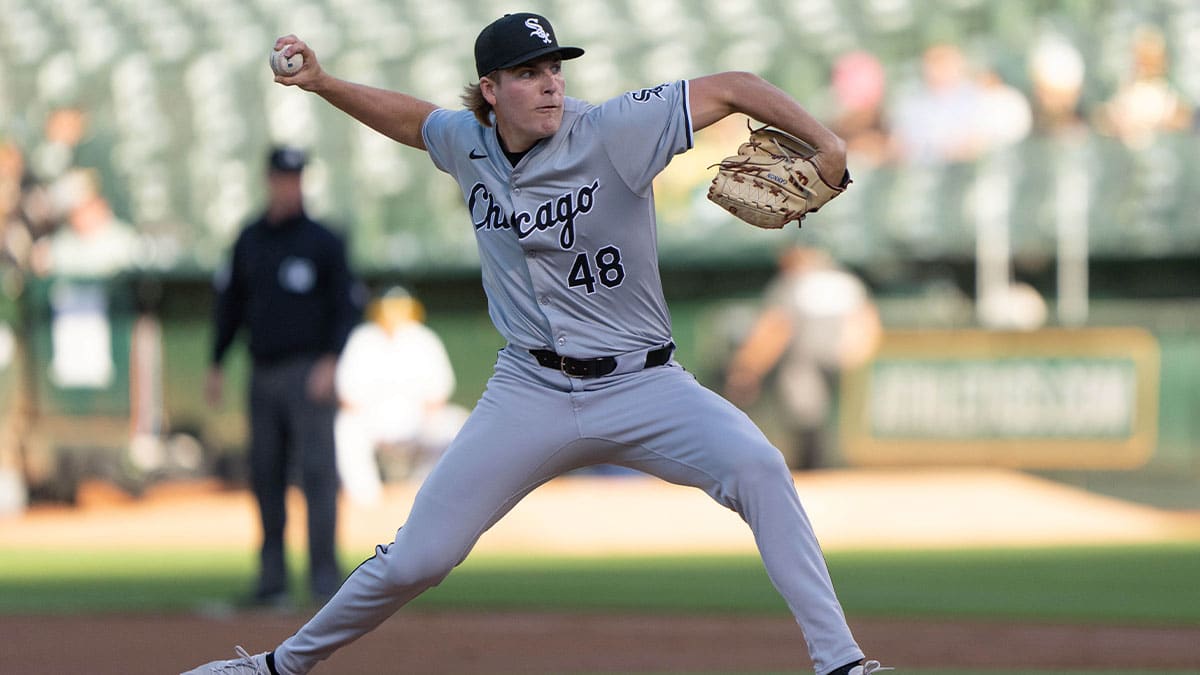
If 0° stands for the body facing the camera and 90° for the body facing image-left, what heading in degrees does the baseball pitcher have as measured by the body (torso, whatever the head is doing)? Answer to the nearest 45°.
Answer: approximately 0°

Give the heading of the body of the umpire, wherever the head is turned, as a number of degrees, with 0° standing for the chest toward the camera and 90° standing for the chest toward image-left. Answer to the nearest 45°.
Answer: approximately 0°

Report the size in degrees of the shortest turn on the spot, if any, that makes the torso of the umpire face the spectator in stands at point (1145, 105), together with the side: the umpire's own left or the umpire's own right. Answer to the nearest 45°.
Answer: approximately 135° to the umpire's own left

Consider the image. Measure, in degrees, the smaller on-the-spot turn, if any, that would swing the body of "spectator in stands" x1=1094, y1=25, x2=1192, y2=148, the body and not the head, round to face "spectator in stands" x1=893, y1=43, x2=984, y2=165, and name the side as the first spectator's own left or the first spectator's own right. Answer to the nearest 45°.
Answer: approximately 90° to the first spectator's own right

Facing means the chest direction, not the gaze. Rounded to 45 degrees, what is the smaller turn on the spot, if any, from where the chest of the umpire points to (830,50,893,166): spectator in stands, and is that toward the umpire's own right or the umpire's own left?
approximately 135° to the umpire's own left

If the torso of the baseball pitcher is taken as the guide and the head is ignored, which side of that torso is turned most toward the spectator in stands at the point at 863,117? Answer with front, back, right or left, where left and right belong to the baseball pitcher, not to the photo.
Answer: back
